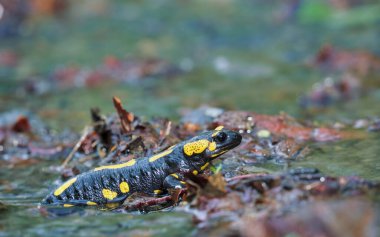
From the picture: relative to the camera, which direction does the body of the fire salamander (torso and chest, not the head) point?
to the viewer's right
